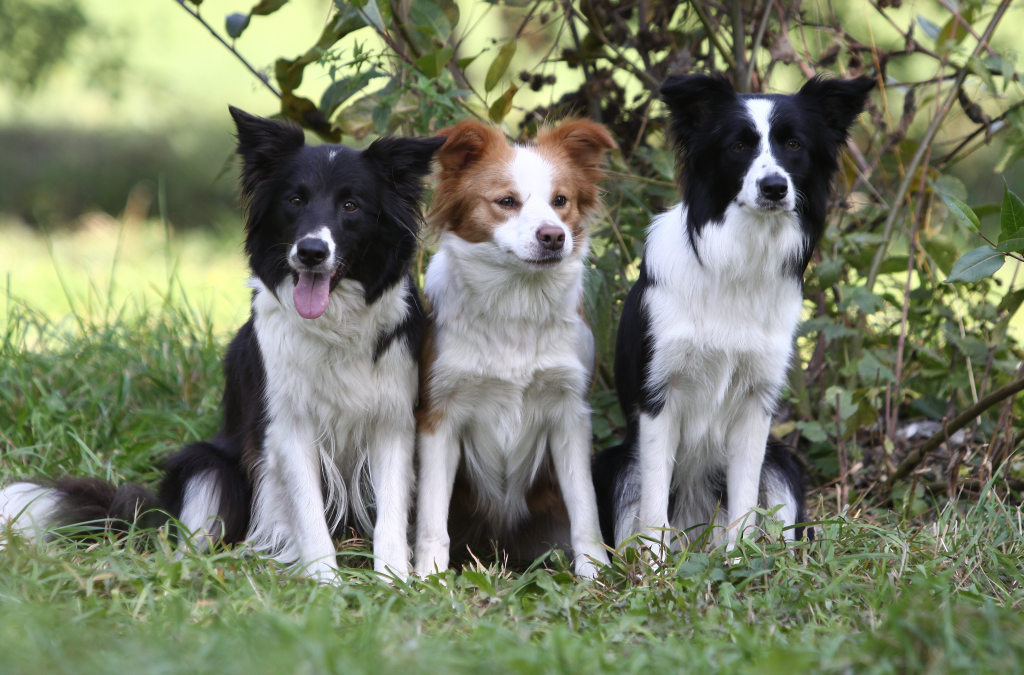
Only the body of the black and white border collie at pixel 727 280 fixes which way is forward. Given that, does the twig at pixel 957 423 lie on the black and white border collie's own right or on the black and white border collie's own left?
on the black and white border collie's own left

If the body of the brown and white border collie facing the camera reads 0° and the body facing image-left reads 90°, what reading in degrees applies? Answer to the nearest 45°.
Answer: approximately 0°

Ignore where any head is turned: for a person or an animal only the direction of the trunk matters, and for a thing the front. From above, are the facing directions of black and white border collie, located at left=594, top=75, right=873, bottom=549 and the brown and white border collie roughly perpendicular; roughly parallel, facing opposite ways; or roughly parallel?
roughly parallel

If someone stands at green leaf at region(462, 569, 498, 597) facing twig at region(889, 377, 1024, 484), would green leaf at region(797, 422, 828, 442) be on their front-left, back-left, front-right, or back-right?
front-left

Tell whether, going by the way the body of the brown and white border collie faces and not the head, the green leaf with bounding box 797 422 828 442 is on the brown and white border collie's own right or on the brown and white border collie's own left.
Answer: on the brown and white border collie's own left

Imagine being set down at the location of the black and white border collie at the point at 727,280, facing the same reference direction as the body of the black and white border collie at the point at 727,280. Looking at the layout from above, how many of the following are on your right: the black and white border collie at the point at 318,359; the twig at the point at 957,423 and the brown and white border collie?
2

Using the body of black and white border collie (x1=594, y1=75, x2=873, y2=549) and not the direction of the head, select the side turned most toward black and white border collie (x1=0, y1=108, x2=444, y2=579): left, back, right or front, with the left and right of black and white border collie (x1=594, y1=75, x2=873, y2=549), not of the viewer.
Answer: right

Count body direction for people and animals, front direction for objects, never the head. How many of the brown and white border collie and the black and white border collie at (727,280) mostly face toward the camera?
2

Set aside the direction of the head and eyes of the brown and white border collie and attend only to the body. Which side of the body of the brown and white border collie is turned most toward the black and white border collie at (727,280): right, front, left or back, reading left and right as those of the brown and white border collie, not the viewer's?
left

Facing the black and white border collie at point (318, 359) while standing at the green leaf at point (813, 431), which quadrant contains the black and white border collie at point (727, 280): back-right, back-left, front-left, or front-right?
front-left

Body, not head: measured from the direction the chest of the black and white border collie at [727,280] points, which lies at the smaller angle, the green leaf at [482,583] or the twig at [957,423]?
the green leaf
